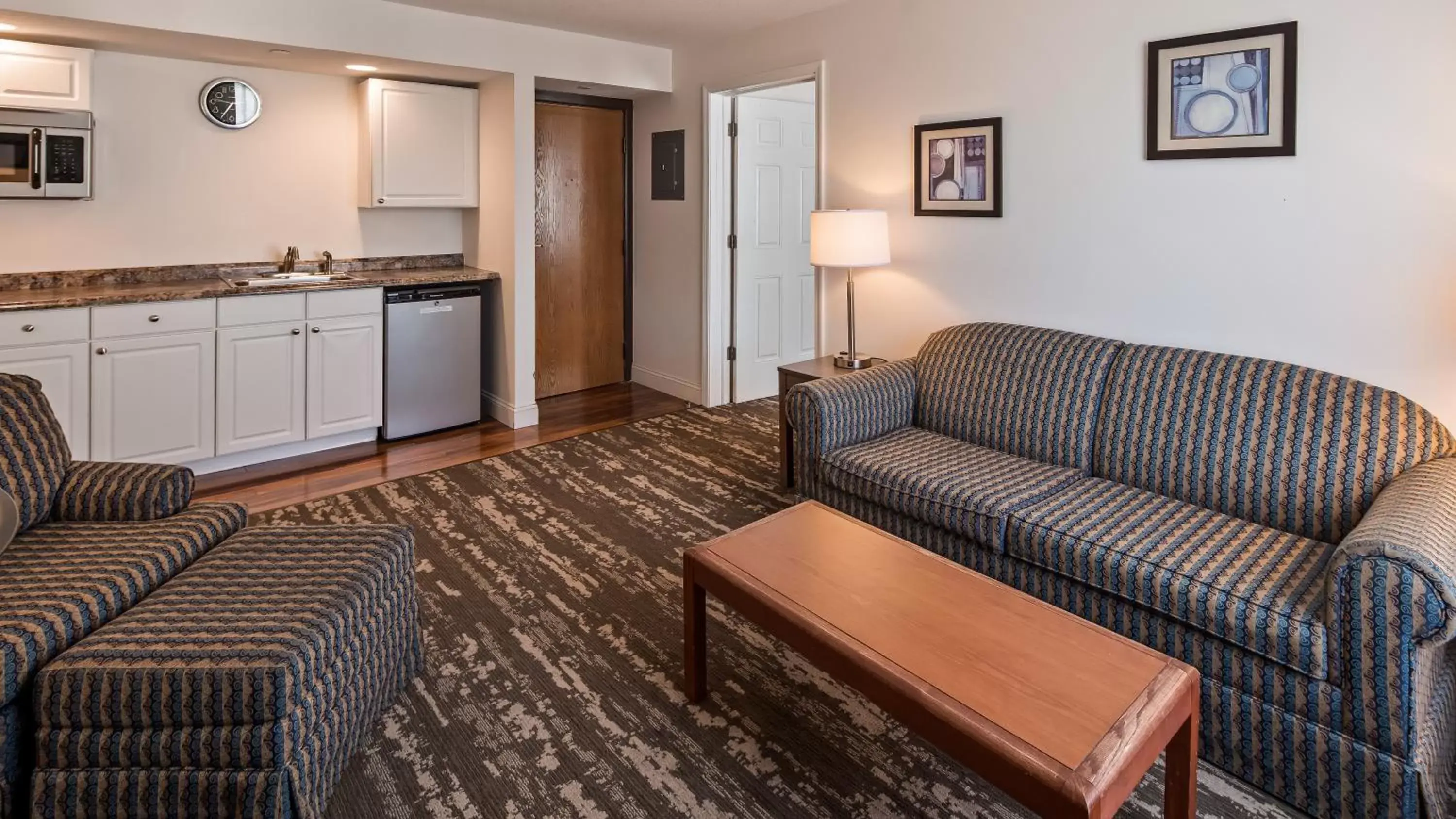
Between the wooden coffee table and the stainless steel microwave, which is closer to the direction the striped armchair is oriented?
the wooden coffee table

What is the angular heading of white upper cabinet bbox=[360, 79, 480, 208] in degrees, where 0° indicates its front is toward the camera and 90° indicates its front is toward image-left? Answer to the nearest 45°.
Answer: approximately 0°

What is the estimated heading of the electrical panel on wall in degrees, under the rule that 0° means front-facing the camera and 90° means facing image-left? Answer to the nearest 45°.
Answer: approximately 45°

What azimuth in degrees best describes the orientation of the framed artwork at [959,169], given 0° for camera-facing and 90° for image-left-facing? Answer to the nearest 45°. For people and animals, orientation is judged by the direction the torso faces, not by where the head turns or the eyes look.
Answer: approximately 45°

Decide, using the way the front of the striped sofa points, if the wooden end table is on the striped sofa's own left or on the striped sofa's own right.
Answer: on the striped sofa's own right

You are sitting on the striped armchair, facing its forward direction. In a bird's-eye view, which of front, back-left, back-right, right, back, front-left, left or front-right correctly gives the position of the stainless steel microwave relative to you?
back-left
